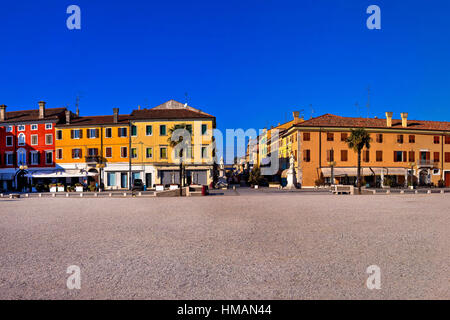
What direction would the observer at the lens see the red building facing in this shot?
facing the viewer

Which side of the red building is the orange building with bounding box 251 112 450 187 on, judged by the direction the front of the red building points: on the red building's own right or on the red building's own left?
on the red building's own left

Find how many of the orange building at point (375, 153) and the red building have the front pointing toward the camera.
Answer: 2

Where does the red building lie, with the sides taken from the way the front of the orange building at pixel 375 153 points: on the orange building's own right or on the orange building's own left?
on the orange building's own right

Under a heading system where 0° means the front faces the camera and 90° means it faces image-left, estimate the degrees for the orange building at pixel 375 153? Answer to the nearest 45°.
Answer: approximately 0°
